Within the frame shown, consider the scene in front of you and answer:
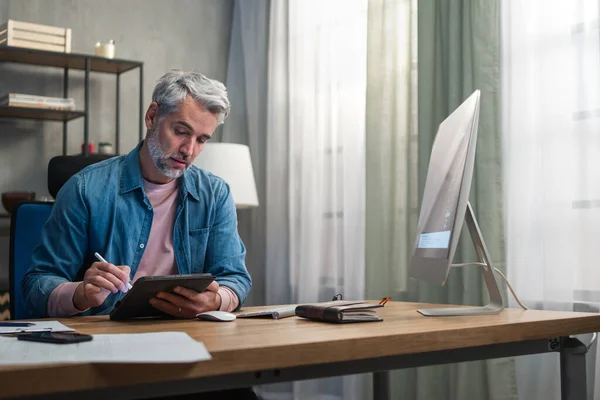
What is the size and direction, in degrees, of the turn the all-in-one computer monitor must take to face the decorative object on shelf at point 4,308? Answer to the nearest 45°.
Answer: approximately 45° to its right

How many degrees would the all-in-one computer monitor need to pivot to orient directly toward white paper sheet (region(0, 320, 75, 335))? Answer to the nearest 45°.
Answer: approximately 45° to its left

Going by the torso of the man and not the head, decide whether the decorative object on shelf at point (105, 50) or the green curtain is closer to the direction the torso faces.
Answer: the green curtain

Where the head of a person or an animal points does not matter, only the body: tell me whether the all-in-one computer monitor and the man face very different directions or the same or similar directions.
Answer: very different directions

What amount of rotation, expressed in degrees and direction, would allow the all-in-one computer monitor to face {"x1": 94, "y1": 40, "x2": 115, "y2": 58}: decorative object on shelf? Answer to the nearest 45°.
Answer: approximately 45° to its right

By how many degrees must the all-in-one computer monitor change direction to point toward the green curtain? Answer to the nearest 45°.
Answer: approximately 90° to its right

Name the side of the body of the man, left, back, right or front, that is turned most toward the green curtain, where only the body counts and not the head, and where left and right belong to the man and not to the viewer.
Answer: left

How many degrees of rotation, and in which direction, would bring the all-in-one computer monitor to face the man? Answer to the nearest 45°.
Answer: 0° — it already faces them

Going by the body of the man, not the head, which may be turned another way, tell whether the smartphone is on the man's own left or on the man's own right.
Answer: on the man's own right

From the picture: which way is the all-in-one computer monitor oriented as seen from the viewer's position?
to the viewer's left

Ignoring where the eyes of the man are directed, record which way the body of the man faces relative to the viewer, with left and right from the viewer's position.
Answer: facing the viewer and to the right of the viewer

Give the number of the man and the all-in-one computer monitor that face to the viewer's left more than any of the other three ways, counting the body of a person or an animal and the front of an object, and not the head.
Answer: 1
